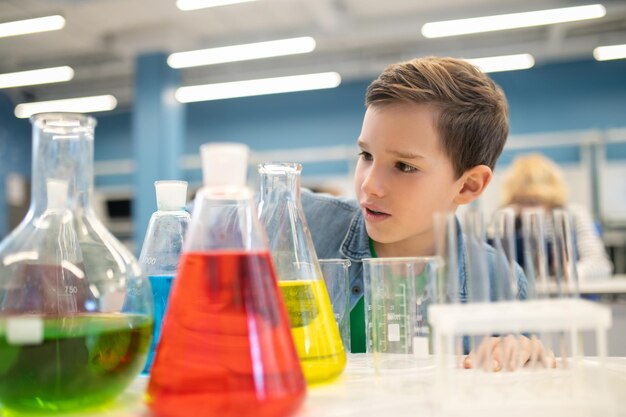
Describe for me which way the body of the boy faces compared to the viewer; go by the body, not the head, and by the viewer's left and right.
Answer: facing the viewer and to the left of the viewer

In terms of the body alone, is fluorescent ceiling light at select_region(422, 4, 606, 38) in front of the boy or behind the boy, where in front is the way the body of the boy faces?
behind

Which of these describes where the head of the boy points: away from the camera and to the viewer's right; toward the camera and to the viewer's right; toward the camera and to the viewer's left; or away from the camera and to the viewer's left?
toward the camera and to the viewer's left

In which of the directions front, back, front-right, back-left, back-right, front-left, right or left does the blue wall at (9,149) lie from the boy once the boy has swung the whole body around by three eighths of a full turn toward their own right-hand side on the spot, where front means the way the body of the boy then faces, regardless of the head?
front-left

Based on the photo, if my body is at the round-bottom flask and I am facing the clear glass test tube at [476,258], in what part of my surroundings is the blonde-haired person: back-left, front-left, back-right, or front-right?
front-left

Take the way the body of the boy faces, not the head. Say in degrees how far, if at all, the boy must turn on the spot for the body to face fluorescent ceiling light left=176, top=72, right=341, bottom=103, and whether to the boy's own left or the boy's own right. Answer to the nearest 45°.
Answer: approximately 135° to the boy's own right

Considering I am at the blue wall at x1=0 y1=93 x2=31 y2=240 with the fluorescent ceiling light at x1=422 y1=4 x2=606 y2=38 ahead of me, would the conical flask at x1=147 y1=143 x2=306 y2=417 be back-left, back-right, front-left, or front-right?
front-right

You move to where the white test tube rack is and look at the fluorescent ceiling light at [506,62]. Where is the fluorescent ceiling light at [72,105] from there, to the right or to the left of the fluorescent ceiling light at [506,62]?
left

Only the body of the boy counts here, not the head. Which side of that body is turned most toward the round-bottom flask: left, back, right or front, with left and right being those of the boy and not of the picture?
front
